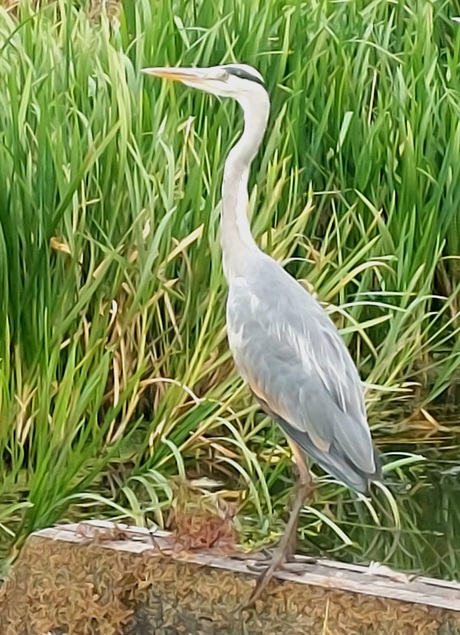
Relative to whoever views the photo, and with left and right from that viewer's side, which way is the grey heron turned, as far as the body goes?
facing to the left of the viewer
